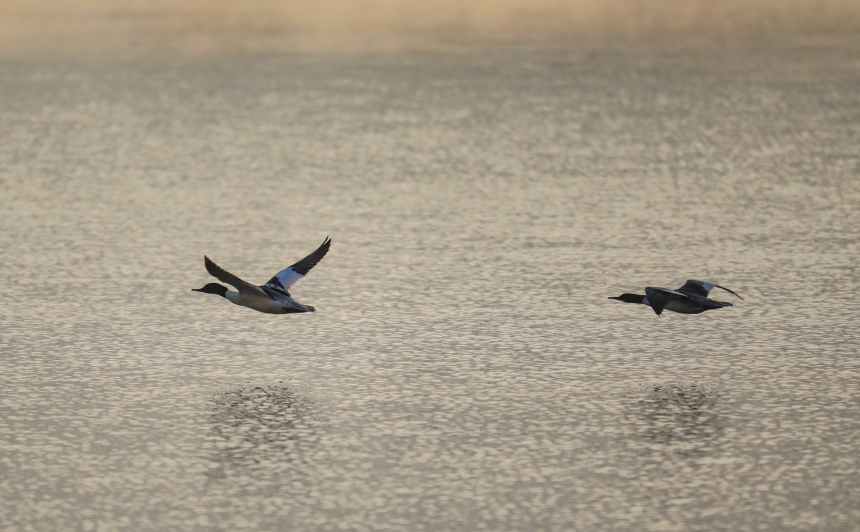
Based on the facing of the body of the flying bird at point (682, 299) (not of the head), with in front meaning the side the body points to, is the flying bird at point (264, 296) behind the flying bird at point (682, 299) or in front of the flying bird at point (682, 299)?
in front

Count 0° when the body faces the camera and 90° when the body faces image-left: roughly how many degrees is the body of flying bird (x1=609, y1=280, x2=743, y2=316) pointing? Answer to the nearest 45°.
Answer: approximately 90°
